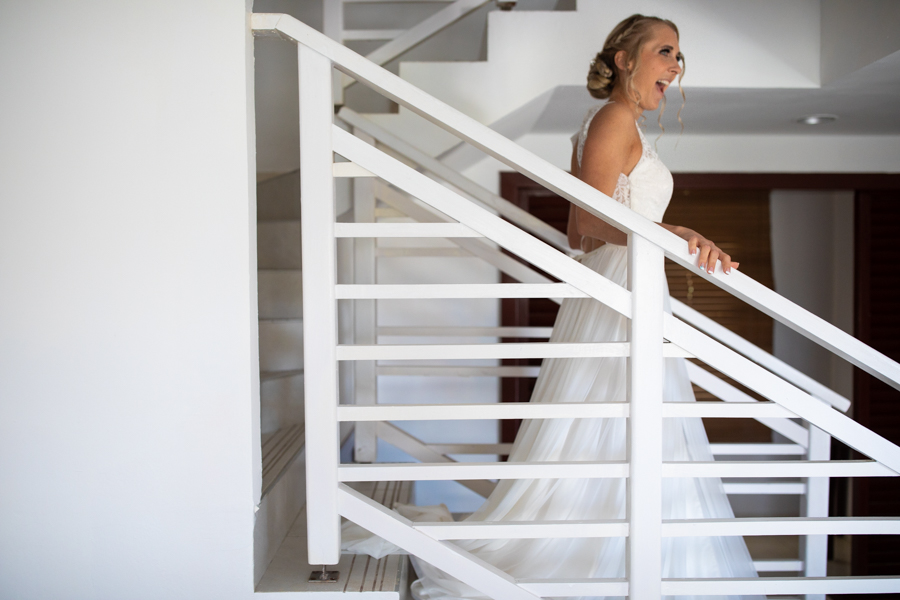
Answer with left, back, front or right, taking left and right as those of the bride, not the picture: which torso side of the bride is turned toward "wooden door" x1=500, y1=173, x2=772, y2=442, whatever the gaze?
left

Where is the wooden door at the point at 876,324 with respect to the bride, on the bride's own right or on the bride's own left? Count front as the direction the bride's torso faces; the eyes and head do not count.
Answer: on the bride's own left

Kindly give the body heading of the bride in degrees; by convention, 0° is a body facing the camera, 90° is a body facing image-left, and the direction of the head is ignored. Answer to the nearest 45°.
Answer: approximately 270°
